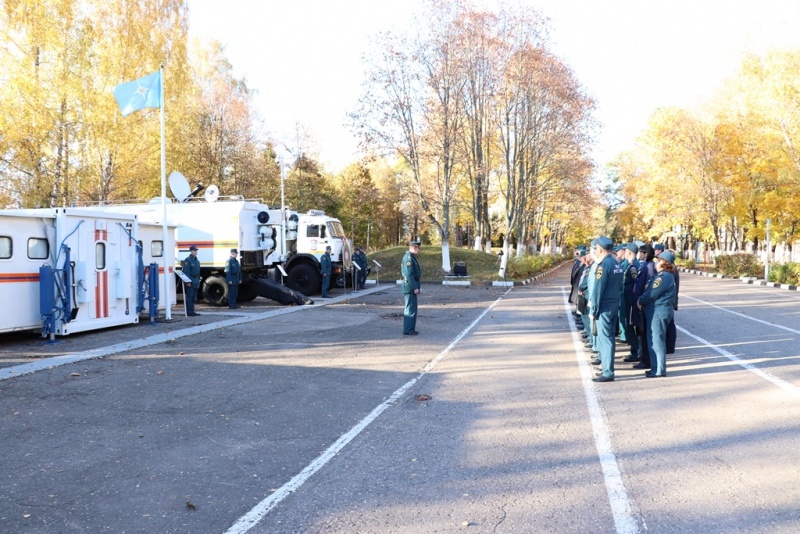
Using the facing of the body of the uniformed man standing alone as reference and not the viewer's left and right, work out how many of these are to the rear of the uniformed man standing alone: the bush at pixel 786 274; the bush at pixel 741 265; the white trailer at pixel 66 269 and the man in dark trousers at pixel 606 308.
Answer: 1

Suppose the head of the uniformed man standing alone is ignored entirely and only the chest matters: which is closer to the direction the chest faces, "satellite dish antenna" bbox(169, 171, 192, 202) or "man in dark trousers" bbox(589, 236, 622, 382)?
the man in dark trousers

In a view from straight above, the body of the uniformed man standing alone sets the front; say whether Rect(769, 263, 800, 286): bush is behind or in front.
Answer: in front

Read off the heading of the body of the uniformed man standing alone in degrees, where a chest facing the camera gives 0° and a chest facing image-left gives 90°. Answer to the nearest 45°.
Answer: approximately 270°

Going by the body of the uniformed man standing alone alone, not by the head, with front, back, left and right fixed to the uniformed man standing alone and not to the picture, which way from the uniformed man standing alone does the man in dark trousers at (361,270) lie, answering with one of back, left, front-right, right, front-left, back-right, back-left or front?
left

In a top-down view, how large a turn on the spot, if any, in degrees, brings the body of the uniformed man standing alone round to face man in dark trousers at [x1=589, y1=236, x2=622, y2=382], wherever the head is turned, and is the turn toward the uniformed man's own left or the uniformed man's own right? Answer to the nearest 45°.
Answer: approximately 45° to the uniformed man's own right

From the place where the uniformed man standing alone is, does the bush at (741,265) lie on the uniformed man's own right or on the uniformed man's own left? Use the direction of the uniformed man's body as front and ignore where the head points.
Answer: on the uniformed man's own left

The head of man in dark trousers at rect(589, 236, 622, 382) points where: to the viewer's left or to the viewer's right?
to the viewer's left

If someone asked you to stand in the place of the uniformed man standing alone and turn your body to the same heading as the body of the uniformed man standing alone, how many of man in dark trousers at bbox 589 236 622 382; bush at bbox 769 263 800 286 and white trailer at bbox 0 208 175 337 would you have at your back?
1

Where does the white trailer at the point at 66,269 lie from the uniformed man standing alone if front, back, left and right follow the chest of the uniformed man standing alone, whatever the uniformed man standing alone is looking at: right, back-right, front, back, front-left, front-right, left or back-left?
back

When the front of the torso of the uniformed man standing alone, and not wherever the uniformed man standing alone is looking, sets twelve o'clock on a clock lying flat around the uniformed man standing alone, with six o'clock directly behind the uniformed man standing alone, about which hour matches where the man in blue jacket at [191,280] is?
The man in blue jacket is roughly at 7 o'clock from the uniformed man standing alone.
